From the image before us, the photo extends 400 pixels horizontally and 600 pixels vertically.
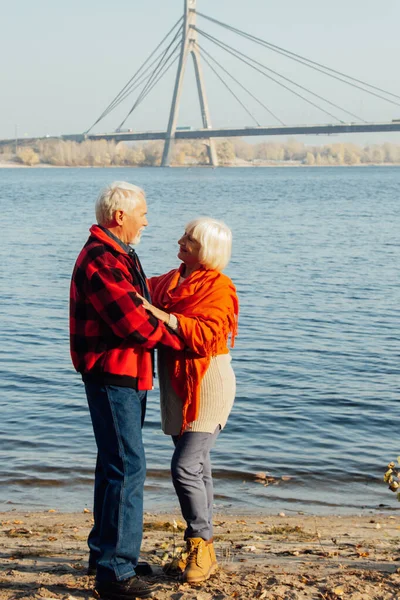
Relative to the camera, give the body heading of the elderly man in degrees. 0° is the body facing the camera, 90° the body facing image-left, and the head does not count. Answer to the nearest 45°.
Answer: approximately 270°

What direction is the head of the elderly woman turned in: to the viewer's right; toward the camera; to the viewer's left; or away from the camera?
to the viewer's left

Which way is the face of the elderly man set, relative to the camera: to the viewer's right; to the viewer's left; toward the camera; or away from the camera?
to the viewer's right
